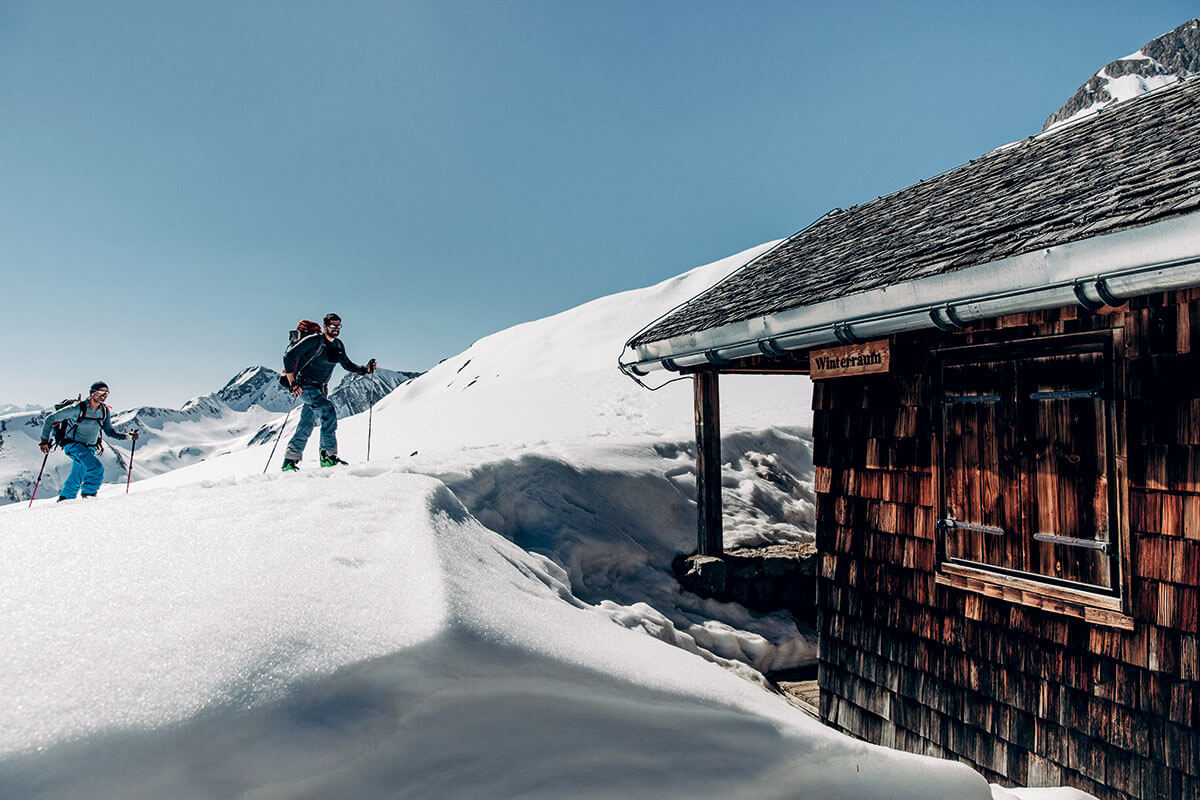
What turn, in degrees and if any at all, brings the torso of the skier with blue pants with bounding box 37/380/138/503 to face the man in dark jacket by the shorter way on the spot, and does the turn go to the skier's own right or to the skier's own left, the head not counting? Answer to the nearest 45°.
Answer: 0° — they already face them

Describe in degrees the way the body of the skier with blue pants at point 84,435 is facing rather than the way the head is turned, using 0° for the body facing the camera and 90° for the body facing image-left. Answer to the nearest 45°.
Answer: approximately 315°

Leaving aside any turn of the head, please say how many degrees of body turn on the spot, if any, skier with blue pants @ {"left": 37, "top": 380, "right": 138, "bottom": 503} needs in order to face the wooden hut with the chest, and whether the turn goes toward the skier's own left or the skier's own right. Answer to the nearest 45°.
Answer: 0° — they already face it
